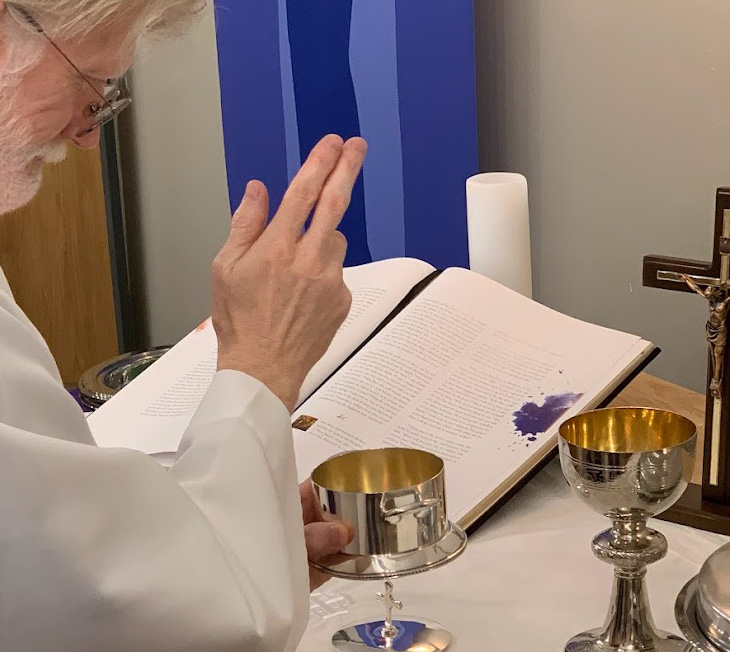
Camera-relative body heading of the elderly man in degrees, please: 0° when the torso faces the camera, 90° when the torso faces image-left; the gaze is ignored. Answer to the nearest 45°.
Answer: approximately 270°

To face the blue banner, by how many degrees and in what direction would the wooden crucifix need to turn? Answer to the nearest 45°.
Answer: approximately 90° to its right

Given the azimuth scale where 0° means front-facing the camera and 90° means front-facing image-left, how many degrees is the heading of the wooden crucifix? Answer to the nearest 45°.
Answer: approximately 45°

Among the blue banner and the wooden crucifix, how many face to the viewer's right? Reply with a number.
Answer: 0

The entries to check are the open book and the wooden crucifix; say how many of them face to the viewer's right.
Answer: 0

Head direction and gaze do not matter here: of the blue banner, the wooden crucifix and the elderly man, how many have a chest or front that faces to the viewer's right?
1

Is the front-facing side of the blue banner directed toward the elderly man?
yes

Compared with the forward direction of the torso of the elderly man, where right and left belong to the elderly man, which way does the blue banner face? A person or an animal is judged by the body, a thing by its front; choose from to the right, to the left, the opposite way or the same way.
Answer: to the right

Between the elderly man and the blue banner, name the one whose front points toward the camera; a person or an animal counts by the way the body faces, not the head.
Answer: the blue banner

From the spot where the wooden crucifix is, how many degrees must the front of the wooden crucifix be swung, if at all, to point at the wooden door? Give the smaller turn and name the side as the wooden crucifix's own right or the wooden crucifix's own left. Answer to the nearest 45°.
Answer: approximately 90° to the wooden crucifix's own right

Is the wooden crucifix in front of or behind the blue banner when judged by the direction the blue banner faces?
in front

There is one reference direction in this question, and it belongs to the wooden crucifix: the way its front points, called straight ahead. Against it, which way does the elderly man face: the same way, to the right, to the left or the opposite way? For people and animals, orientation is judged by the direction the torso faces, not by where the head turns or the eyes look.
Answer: the opposite way

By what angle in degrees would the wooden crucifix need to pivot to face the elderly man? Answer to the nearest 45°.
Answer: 0° — it already faces them

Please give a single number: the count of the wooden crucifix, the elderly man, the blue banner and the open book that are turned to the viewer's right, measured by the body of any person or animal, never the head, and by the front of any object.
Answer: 1
